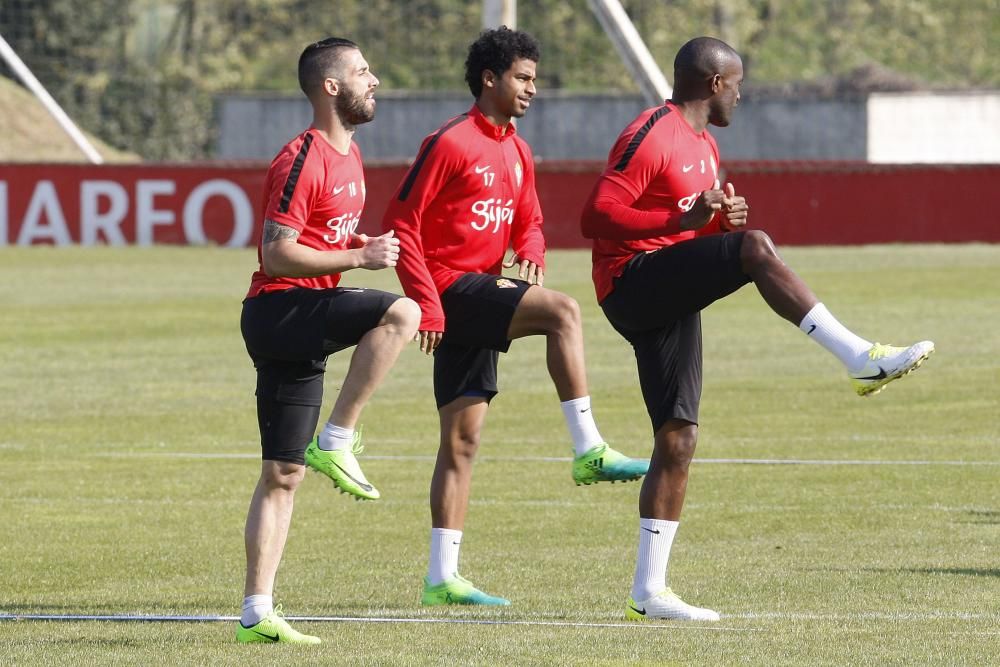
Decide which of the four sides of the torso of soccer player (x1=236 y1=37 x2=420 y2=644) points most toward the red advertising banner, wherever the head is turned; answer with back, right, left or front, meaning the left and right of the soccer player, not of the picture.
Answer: left

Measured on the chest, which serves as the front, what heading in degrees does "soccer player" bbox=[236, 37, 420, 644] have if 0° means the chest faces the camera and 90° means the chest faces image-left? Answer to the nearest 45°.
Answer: approximately 270°

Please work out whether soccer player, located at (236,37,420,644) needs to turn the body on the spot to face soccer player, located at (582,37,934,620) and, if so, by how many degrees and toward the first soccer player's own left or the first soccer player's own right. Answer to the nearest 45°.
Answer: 0° — they already face them

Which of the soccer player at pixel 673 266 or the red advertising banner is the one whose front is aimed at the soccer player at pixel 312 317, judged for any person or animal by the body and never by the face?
the red advertising banner

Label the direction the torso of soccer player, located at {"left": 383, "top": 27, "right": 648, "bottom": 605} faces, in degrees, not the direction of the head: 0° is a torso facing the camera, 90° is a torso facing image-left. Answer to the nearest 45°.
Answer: approximately 315°

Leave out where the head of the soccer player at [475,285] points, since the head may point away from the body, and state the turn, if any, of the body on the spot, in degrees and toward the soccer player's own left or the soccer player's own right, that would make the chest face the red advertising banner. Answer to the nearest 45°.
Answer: approximately 135° to the soccer player's own left

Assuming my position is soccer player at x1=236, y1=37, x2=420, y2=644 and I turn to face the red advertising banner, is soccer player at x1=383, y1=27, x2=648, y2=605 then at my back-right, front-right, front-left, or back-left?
front-right

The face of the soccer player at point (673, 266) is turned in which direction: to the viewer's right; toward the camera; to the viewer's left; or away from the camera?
to the viewer's right

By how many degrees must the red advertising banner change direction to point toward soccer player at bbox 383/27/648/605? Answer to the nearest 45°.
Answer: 0° — it already faces them

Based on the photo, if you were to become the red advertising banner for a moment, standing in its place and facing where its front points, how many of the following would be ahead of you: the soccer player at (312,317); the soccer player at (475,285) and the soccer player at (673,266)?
3

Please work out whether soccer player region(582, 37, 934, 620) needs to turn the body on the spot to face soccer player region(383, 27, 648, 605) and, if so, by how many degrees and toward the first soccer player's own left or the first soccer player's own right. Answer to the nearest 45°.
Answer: approximately 180°

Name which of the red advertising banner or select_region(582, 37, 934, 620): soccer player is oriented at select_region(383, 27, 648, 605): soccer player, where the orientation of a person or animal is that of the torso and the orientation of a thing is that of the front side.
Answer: the red advertising banner

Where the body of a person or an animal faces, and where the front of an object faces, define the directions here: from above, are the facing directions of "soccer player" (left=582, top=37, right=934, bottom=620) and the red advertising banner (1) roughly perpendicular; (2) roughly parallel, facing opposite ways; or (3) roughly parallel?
roughly perpendicular

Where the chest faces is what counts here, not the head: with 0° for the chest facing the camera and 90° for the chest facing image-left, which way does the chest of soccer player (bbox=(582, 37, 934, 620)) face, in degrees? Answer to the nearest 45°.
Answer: approximately 270°

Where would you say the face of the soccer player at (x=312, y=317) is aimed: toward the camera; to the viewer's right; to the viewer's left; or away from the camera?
to the viewer's right

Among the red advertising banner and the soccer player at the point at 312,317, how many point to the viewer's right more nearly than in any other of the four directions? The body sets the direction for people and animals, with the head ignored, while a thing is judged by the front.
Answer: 1

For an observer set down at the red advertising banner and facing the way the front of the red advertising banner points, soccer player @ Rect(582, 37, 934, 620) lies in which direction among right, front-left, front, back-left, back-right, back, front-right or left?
front

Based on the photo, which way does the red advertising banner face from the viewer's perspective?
toward the camera
